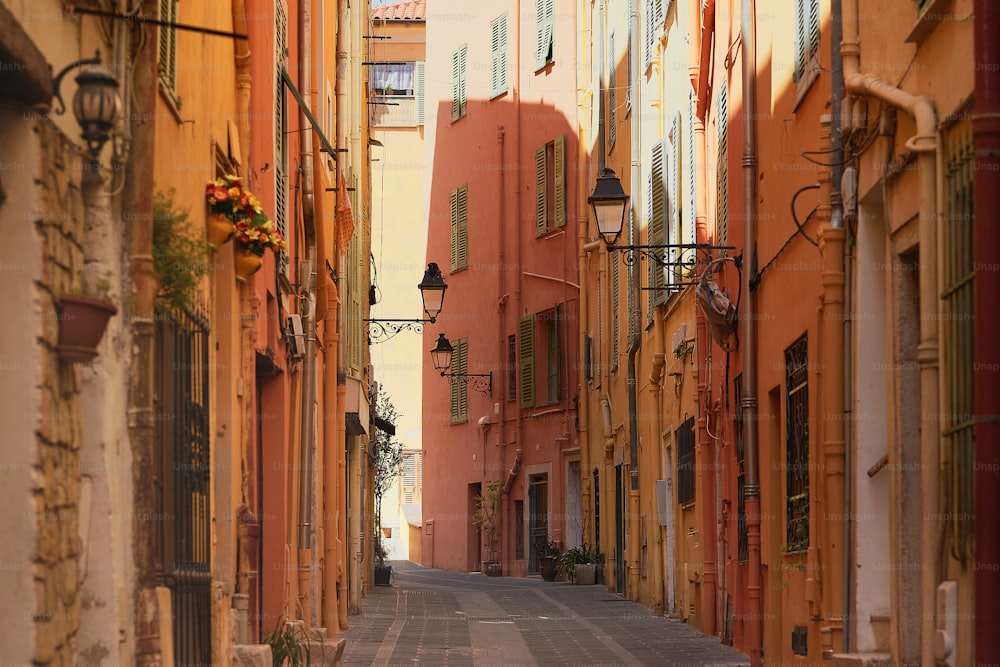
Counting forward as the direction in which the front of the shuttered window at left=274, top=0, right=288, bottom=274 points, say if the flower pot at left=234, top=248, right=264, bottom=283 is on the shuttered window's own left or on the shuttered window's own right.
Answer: on the shuttered window's own right

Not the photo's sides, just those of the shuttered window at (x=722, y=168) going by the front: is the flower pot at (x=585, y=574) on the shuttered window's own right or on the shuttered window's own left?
on the shuttered window's own right

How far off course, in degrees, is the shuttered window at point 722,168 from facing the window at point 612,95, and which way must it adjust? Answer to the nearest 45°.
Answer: approximately 90° to its right

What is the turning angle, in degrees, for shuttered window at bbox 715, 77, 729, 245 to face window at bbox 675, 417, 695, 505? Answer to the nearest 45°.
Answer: approximately 90° to its right

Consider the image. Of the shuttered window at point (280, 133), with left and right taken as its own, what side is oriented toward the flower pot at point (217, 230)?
right

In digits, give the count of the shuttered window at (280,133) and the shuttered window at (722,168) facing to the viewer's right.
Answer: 1

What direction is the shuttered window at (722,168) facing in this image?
to the viewer's left

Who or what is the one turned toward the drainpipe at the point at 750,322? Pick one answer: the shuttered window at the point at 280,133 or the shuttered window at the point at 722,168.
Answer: the shuttered window at the point at 280,133

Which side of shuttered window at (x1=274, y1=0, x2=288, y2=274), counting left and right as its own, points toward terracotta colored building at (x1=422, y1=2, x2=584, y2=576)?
left

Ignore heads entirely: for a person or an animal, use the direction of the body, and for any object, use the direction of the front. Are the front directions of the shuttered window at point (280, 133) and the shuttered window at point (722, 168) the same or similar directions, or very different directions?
very different directions

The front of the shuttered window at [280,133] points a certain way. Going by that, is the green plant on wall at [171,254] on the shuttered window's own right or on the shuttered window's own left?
on the shuttered window's own right

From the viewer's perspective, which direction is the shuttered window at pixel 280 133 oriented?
to the viewer's right

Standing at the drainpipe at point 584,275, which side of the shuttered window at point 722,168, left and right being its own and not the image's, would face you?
right
